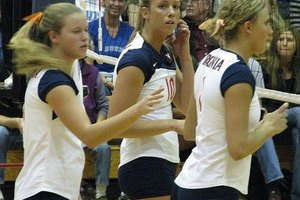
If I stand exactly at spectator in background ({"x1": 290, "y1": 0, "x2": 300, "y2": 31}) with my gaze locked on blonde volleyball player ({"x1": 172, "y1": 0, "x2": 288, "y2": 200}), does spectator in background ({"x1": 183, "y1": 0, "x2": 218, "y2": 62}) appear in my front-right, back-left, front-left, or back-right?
front-right

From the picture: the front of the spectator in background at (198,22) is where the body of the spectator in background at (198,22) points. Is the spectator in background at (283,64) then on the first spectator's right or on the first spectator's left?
on the first spectator's left

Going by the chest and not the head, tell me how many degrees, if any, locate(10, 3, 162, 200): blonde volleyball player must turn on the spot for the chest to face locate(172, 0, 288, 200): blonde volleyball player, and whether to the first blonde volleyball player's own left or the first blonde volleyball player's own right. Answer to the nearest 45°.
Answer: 0° — they already face them

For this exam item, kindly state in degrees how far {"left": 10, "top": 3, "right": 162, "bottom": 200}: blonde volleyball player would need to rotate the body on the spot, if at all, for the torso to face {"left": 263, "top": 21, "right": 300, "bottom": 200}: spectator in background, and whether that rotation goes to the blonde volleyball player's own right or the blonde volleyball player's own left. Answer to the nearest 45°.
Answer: approximately 45° to the blonde volleyball player's own left

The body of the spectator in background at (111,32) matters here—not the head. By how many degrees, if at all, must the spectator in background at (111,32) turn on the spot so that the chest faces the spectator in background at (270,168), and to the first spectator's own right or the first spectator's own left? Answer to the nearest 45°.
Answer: approximately 45° to the first spectator's own left

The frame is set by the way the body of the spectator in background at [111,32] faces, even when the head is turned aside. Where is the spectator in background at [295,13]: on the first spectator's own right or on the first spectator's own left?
on the first spectator's own left

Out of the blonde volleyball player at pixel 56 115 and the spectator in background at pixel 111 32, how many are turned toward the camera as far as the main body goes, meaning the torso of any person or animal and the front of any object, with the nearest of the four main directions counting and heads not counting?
1

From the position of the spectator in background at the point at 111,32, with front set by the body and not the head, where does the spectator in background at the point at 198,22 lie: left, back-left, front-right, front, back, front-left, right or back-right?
left

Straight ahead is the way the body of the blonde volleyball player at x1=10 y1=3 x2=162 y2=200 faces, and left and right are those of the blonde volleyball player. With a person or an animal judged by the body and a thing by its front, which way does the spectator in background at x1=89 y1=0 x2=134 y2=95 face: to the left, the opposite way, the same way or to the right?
to the right

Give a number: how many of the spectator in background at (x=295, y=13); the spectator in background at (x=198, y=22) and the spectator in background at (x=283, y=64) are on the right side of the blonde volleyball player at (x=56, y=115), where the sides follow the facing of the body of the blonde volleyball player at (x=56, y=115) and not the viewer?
0

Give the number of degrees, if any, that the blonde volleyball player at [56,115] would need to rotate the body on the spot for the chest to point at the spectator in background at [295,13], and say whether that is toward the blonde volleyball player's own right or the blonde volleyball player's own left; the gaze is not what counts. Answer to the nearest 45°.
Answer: approximately 45° to the blonde volleyball player's own left

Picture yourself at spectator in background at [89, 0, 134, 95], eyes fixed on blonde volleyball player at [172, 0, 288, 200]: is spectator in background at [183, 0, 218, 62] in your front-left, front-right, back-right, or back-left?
front-left

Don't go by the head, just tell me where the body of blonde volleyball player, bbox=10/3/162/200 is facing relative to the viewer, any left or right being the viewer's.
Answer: facing to the right of the viewer

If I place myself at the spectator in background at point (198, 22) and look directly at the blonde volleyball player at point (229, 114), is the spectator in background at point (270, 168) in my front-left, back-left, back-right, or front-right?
front-left

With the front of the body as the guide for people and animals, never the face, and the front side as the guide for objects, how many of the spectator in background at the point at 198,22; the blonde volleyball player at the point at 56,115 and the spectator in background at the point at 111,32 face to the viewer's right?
1

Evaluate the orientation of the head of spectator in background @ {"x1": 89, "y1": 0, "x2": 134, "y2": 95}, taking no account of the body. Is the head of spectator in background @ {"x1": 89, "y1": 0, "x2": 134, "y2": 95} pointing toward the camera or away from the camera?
toward the camera

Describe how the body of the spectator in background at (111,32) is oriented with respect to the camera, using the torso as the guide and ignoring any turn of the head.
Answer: toward the camera

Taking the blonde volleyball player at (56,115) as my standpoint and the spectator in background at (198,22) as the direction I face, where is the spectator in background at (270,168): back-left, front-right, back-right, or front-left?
front-right

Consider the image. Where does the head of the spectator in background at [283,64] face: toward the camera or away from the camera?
toward the camera
